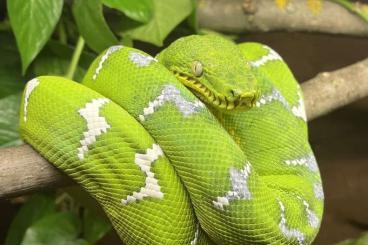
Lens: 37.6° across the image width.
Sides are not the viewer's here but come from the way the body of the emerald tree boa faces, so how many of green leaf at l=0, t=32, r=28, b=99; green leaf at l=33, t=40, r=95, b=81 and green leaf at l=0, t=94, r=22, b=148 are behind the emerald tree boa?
3

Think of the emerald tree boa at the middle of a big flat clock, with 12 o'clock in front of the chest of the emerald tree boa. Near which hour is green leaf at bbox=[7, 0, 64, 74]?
The green leaf is roughly at 6 o'clock from the emerald tree boa.

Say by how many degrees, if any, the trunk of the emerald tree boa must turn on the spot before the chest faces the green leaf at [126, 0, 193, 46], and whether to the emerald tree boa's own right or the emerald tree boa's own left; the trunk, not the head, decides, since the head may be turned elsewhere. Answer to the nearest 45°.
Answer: approximately 135° to the emerald tree boa's own left

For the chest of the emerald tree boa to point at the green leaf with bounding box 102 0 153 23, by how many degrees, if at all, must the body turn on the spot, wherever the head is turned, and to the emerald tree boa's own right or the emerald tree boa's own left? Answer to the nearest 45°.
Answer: approximately 135° to the emerald tree boa's own left

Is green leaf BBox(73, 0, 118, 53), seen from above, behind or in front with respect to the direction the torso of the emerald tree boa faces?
behind

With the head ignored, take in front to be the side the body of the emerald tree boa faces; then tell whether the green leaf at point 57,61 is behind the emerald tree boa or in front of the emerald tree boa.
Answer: behind

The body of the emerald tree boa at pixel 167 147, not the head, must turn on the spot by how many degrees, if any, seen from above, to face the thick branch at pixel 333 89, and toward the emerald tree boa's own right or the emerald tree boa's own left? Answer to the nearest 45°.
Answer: approximately 90° to the emerald tree boa's own left

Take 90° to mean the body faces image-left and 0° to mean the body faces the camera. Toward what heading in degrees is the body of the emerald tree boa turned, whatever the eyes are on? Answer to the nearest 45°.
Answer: approximately 315°

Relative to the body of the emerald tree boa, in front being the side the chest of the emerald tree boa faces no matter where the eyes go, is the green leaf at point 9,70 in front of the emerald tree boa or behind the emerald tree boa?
behind
